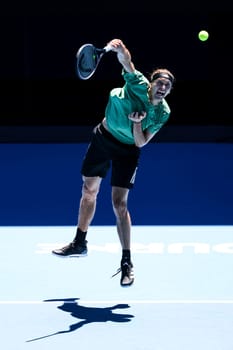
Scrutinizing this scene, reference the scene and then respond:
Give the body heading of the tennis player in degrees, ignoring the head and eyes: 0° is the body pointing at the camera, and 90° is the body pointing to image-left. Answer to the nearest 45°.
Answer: approximately 0°
